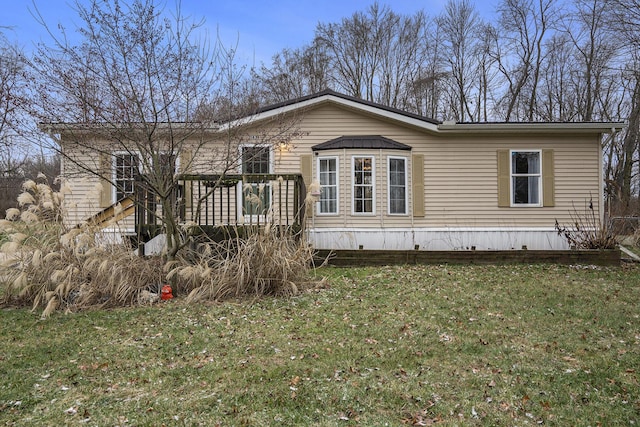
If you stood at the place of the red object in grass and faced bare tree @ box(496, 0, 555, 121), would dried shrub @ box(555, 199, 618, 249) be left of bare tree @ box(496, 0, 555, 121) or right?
right

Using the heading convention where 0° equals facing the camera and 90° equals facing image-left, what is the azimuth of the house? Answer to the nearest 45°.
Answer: approximately 0°

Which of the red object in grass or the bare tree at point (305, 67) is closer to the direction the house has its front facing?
the red object in grass

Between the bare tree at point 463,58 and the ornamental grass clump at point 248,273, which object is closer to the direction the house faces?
the ornamental grass clump

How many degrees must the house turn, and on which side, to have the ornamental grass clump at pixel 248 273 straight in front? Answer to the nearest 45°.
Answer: approximately 45° to its right

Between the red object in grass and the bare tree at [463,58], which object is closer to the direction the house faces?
the red object in grass

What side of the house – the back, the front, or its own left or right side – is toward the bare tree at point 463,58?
back

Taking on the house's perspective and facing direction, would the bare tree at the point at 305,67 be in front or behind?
behind

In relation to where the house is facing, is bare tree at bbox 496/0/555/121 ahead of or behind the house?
behind

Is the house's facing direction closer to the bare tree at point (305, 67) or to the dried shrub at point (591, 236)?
the dried shrub

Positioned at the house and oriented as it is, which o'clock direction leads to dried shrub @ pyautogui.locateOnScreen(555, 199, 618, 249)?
The dried shrub is roughly at 10 o'clock from the house.
